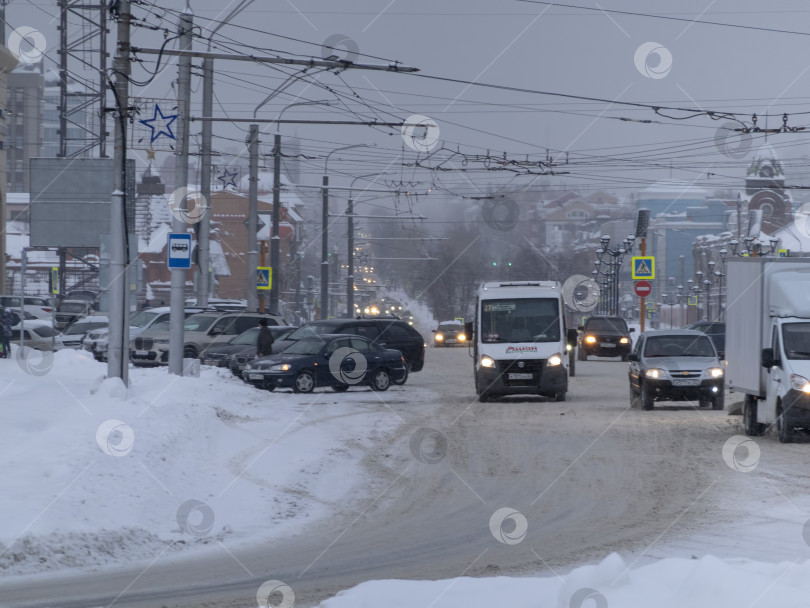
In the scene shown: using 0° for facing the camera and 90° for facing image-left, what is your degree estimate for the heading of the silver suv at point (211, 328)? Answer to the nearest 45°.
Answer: approximately 45°

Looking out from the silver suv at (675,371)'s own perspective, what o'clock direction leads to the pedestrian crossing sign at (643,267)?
The pedestrian crossing sign is roughly at 6 o'clock from the silver suv.

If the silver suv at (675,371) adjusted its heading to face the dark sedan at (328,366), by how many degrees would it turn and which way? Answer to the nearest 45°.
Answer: approximately 90° to its right

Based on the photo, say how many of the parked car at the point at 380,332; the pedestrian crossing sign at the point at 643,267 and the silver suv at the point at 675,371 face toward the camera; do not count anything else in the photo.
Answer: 2

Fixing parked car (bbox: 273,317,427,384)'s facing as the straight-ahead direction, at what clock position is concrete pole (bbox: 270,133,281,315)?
The concrete pole is roughly at 2 o'clock from the parked car.

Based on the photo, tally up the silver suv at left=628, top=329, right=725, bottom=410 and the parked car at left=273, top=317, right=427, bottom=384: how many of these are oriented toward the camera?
1

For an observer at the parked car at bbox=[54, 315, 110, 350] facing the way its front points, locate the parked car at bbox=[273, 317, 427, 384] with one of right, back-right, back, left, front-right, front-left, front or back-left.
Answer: left

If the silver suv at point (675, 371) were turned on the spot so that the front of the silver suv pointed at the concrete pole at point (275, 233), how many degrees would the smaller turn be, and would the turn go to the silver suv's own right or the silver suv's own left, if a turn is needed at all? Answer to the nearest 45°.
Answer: approximately 135° to the silver suv's own right

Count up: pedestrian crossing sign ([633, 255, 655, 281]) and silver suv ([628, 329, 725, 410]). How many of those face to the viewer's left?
0

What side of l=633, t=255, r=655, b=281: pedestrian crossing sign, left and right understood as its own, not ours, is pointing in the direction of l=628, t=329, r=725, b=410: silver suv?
front

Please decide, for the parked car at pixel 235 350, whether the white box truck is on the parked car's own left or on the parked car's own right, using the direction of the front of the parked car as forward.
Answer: on the parked car's own left

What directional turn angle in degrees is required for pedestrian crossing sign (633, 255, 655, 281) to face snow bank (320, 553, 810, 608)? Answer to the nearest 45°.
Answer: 0° — it already faces it

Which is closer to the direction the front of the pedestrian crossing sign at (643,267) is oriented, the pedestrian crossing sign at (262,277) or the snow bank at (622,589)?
the snow bank

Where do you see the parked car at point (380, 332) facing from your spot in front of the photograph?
facing to the left of the viewer

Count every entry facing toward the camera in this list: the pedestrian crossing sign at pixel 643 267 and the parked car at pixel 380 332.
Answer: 1
